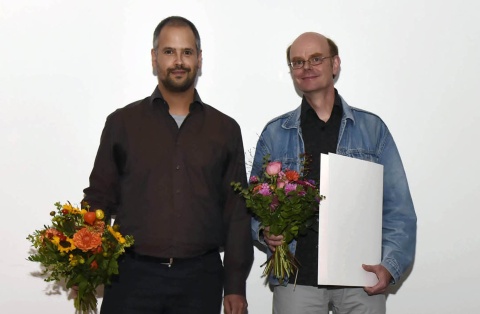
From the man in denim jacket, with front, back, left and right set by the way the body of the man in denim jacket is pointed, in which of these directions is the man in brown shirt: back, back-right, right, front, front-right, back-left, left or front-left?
right

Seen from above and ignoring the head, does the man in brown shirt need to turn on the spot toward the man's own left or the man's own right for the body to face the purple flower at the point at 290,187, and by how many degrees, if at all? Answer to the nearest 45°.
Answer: approximately 45° to the man's own left

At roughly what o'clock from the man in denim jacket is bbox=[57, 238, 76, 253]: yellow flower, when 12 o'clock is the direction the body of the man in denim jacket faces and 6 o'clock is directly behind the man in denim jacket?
The yellow flower is roughly at 2 o'clock from the man in denim jacket.

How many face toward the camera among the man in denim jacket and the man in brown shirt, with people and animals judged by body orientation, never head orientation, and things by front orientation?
2

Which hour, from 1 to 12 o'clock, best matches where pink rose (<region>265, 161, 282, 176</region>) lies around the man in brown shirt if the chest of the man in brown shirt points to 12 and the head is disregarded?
The pink rose is roughly at 10 o'clock from the man in brown shirt.

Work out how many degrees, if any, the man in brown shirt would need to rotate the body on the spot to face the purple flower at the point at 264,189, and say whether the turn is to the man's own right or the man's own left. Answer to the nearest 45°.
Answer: approximately 45° to the man's own left

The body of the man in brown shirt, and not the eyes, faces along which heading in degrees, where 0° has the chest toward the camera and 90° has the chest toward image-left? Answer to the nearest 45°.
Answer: approximately 0°

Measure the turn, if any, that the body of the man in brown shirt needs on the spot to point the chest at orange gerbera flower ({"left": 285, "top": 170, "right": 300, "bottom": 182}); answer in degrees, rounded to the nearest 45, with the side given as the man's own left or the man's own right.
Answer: approximately 45° to the man's own left
